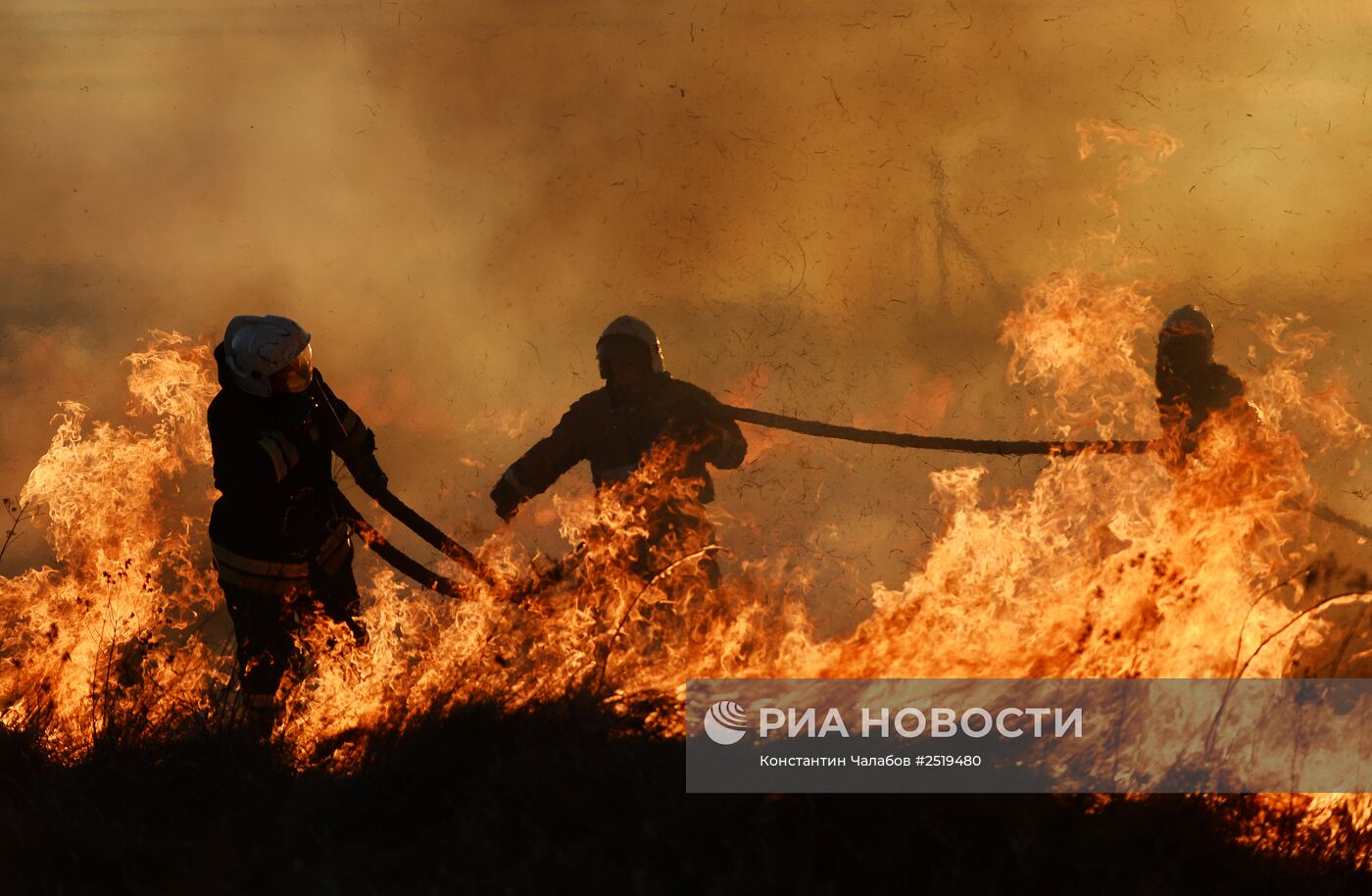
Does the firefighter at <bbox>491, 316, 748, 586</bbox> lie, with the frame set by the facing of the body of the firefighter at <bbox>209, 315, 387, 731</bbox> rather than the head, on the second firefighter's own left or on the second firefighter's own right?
on the second firefighter's own left

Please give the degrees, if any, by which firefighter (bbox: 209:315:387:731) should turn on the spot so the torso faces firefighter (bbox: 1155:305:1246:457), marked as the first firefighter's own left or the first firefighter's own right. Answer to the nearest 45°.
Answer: approximately 45° to the first firefighter's own left

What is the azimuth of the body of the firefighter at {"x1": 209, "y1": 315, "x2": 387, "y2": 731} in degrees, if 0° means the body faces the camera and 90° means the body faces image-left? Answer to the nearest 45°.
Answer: approximately 315°
